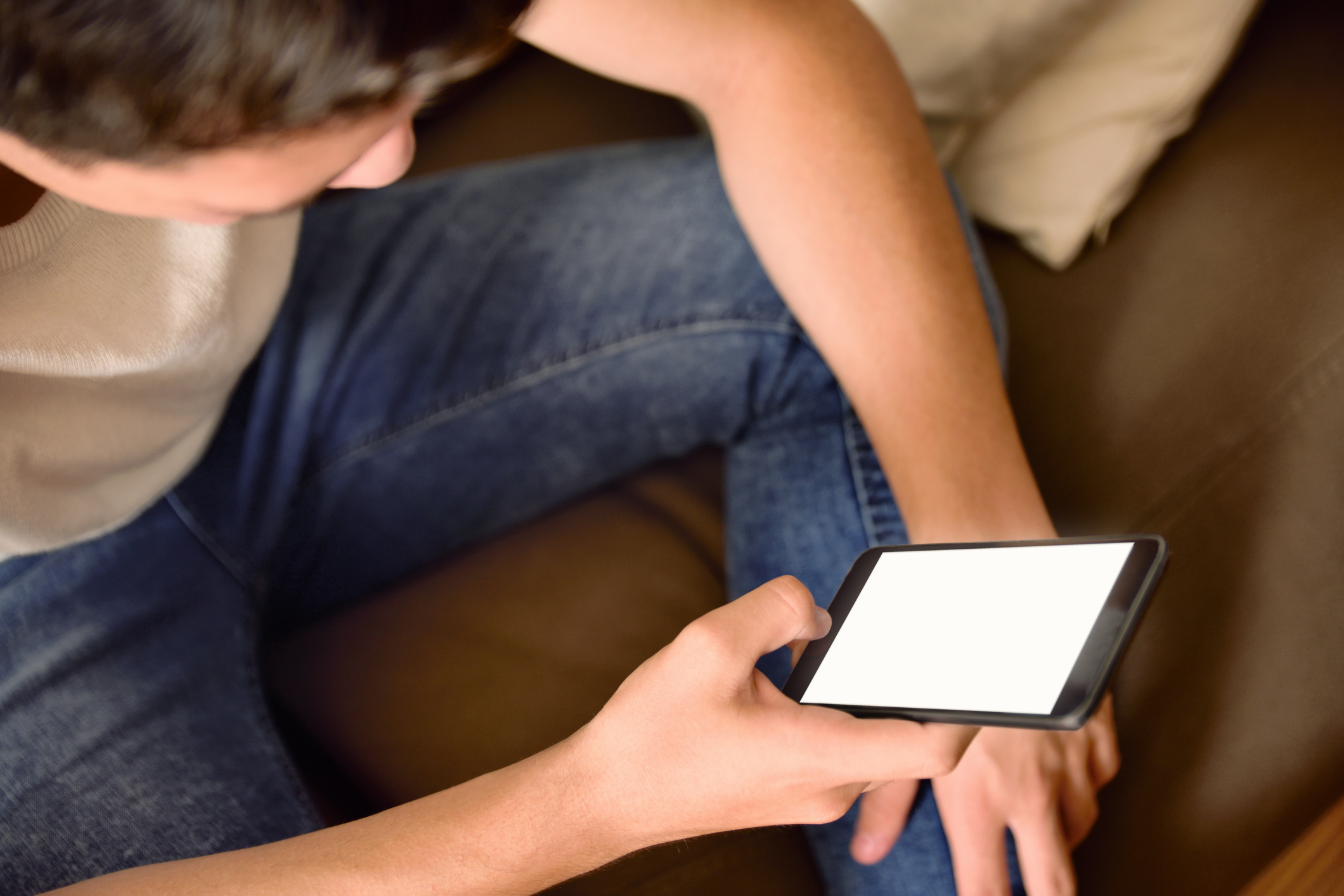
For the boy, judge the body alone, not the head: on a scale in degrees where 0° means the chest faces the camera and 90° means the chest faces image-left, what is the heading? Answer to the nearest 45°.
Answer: approximately 315°
